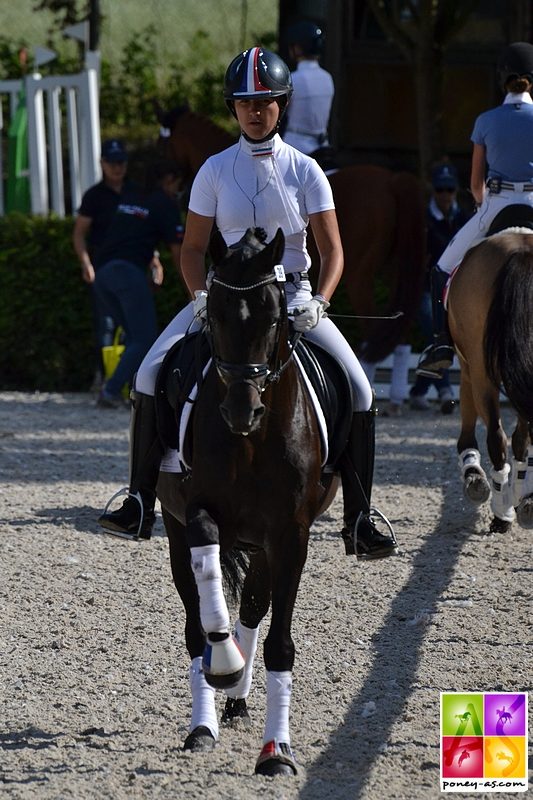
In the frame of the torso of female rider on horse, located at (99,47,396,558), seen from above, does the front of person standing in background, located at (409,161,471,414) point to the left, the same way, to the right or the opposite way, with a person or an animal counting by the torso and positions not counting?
the same way

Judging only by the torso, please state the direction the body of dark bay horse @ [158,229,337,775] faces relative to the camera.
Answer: toward the camera

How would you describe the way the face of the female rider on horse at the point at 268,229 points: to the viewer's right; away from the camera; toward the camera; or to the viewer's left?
toward the camera

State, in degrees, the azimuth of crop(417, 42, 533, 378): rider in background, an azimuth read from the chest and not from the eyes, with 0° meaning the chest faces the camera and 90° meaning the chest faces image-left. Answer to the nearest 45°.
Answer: approximately 180°

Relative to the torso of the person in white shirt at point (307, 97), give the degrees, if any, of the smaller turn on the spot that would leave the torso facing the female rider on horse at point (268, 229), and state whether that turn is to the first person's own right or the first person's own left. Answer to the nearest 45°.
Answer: approximately 135° to the first person's own left

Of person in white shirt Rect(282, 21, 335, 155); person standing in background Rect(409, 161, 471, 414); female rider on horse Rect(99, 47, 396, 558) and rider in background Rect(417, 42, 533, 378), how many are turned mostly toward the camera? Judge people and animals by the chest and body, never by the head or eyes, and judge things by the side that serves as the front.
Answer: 2

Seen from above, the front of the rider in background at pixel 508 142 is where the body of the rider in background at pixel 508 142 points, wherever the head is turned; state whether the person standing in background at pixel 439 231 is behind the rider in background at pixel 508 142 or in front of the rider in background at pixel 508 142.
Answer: in front

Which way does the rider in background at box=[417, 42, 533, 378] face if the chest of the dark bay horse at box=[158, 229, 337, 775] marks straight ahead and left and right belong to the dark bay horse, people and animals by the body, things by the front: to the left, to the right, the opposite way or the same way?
the opposite way

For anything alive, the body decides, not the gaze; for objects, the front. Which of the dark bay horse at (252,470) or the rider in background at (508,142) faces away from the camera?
the rider in background

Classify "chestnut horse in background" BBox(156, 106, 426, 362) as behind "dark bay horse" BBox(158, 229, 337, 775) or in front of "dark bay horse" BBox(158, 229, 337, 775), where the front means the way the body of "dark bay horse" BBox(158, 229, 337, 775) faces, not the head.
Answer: behind

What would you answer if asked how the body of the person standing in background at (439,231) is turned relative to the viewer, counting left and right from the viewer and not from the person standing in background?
facing the viewer

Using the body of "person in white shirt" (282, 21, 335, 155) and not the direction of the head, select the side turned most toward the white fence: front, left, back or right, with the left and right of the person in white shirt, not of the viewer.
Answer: front

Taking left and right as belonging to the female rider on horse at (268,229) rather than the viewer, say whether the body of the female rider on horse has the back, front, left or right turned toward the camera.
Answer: front
